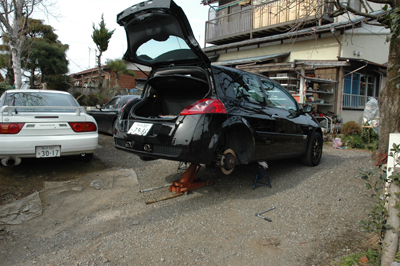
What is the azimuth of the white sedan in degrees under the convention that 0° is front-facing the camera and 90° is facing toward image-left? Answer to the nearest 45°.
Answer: approximately 180°

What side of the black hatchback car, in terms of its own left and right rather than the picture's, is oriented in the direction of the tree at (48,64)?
left

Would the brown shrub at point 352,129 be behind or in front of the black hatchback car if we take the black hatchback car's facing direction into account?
in front

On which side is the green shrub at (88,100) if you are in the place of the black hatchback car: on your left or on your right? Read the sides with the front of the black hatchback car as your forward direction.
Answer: on your left

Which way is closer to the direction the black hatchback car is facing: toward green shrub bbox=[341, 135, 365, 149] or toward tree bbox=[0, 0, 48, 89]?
the green shrub

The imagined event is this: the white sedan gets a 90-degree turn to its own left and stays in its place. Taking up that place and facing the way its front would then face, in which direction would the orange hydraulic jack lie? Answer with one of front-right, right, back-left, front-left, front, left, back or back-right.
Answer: back-left

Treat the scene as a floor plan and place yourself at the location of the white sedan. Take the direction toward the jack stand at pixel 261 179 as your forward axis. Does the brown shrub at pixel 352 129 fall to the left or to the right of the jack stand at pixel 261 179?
left

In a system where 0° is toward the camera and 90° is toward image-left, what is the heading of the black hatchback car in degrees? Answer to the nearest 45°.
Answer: approximately 225°

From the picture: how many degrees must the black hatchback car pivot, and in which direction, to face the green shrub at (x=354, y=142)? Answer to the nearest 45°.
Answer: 0° — it already faces it

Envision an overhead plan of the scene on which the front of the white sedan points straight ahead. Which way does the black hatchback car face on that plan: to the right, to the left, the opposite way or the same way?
to the right
